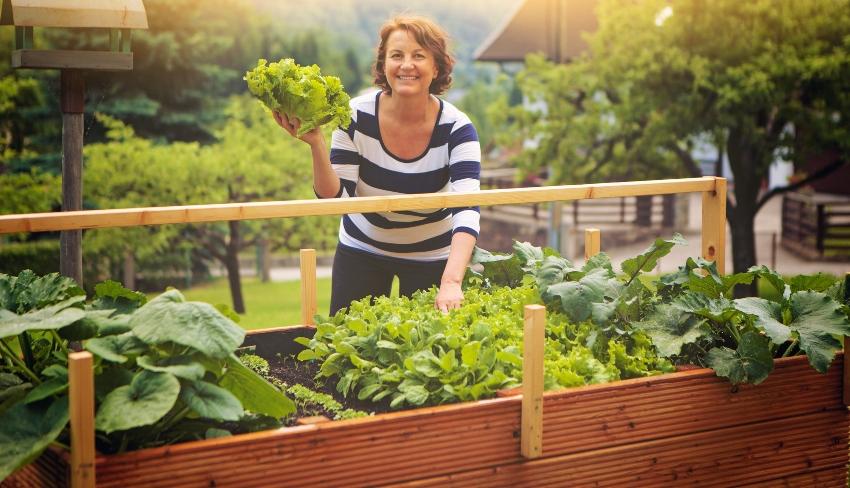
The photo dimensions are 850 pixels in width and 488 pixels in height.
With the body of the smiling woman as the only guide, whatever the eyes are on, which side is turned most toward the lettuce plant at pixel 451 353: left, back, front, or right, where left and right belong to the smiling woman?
front

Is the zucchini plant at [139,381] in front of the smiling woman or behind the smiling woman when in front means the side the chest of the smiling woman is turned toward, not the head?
in front

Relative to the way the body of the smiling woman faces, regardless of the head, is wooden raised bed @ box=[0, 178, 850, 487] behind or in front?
in front

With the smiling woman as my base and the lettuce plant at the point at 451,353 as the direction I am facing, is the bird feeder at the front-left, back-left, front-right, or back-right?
back-right

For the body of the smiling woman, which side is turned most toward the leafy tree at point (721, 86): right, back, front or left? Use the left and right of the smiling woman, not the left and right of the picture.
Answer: back

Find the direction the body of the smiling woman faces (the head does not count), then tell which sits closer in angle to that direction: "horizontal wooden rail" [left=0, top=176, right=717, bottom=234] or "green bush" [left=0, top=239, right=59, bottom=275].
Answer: the horizontal wooden rail

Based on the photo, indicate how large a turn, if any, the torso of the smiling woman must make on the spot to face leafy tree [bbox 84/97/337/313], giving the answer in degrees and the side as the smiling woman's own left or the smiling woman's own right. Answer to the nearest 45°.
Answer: approximately 180°

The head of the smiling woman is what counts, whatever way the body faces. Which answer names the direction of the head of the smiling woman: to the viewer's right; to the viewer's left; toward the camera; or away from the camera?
toward the camera

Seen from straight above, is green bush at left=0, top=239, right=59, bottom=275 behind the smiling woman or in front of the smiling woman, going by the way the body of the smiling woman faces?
behind

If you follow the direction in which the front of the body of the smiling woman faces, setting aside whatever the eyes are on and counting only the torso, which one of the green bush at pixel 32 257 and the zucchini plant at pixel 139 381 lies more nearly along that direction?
the zucchini plant

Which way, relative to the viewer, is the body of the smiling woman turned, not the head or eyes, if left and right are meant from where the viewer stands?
facing the viewer

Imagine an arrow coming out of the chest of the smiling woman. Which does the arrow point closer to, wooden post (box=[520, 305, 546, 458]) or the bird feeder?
the wooden post

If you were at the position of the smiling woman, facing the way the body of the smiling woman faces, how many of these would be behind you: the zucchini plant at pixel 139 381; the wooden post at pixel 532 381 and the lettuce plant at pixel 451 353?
0

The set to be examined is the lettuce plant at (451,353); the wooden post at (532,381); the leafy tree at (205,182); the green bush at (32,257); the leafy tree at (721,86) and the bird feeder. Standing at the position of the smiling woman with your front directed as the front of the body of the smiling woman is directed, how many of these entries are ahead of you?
2

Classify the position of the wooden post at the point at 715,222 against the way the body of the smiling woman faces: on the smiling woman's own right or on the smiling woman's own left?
on the smiling woman's own left

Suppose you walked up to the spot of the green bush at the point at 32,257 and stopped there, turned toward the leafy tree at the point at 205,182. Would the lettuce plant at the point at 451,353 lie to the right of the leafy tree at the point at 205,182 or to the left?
right

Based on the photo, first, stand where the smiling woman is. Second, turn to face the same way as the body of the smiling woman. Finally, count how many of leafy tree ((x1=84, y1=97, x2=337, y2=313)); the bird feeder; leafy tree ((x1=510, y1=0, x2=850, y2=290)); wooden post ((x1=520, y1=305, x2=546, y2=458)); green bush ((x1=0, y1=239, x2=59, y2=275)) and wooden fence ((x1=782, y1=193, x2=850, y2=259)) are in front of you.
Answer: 1
